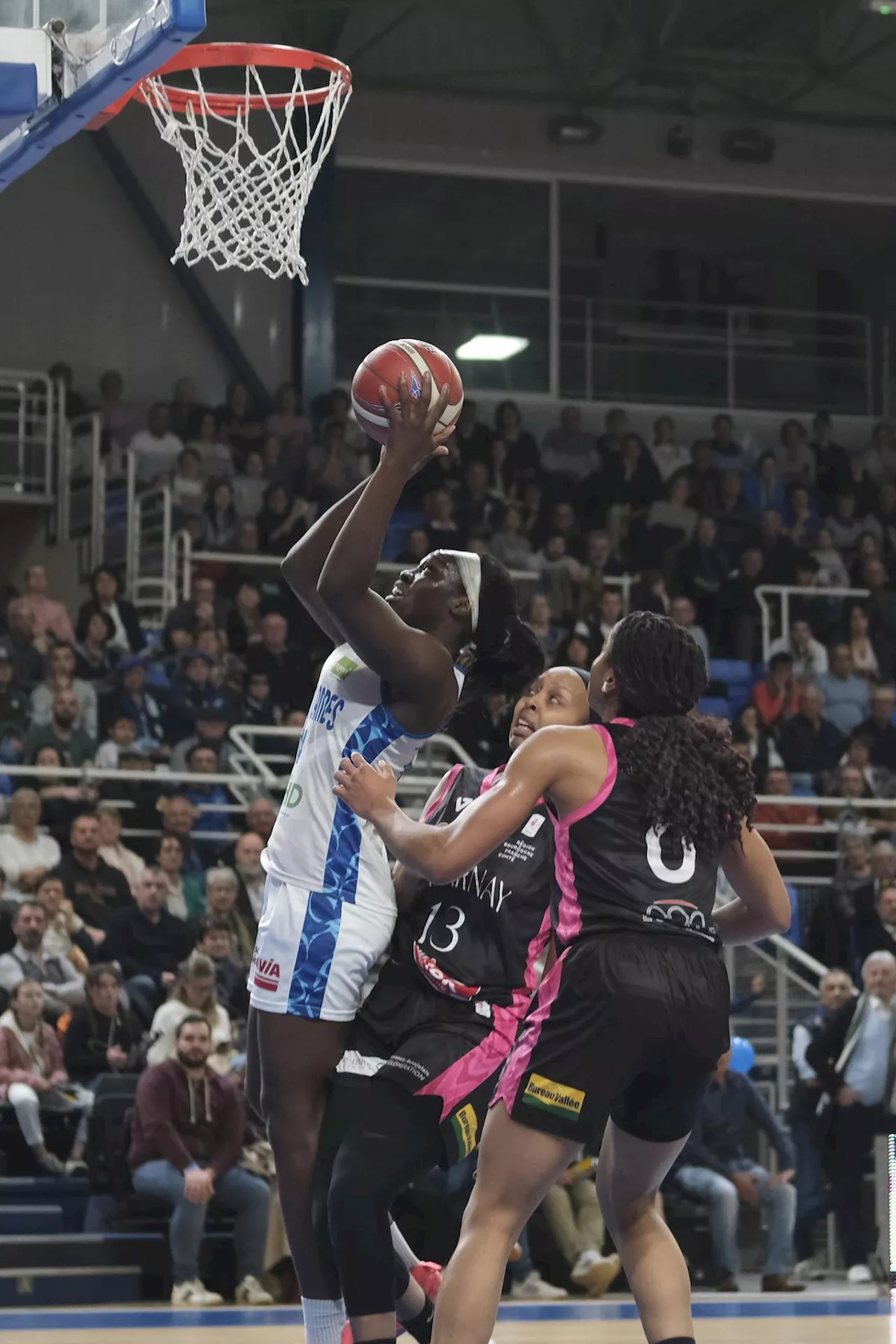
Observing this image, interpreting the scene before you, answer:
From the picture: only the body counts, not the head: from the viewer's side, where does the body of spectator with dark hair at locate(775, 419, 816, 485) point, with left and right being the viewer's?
facing the viewer

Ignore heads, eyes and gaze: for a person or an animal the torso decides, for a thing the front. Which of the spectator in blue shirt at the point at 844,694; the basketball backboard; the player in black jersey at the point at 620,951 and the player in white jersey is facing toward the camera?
the spectator in blue shirt

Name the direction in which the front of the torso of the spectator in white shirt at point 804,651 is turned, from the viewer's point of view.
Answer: toward the camera

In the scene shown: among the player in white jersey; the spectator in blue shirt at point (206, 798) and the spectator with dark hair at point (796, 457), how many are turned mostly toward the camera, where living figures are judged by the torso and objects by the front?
2

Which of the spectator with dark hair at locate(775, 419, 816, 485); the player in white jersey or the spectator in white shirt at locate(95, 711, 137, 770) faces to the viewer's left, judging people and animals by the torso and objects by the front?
the player in white jersey

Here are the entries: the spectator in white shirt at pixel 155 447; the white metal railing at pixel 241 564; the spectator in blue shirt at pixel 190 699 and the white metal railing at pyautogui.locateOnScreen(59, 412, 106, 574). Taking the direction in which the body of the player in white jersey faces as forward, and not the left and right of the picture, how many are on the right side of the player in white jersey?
4

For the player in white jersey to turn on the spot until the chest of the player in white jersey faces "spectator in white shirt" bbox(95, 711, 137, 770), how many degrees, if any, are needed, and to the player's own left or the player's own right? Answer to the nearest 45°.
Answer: approximately 90° to the player's own right

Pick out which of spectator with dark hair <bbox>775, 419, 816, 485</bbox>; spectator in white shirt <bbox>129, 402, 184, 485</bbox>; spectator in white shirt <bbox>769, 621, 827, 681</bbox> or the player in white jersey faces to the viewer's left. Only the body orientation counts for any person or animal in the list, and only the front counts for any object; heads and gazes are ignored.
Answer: the player in white jersey

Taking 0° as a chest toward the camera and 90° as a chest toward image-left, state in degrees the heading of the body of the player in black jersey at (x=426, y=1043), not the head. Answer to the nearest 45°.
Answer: approximately 45°

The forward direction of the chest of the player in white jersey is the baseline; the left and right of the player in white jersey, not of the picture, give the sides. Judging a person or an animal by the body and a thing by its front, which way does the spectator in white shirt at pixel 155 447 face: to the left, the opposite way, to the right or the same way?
to the left

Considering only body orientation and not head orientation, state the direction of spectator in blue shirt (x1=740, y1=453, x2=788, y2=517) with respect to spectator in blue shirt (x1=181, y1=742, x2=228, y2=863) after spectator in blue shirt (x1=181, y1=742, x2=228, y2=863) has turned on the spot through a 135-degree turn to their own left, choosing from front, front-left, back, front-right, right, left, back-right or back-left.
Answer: front

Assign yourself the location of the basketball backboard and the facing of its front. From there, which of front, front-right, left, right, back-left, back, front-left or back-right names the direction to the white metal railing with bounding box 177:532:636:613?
front-left

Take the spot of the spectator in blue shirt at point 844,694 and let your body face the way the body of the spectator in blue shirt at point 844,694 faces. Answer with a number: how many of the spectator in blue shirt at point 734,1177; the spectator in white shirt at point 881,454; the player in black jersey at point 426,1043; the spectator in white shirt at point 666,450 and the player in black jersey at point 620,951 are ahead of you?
3
